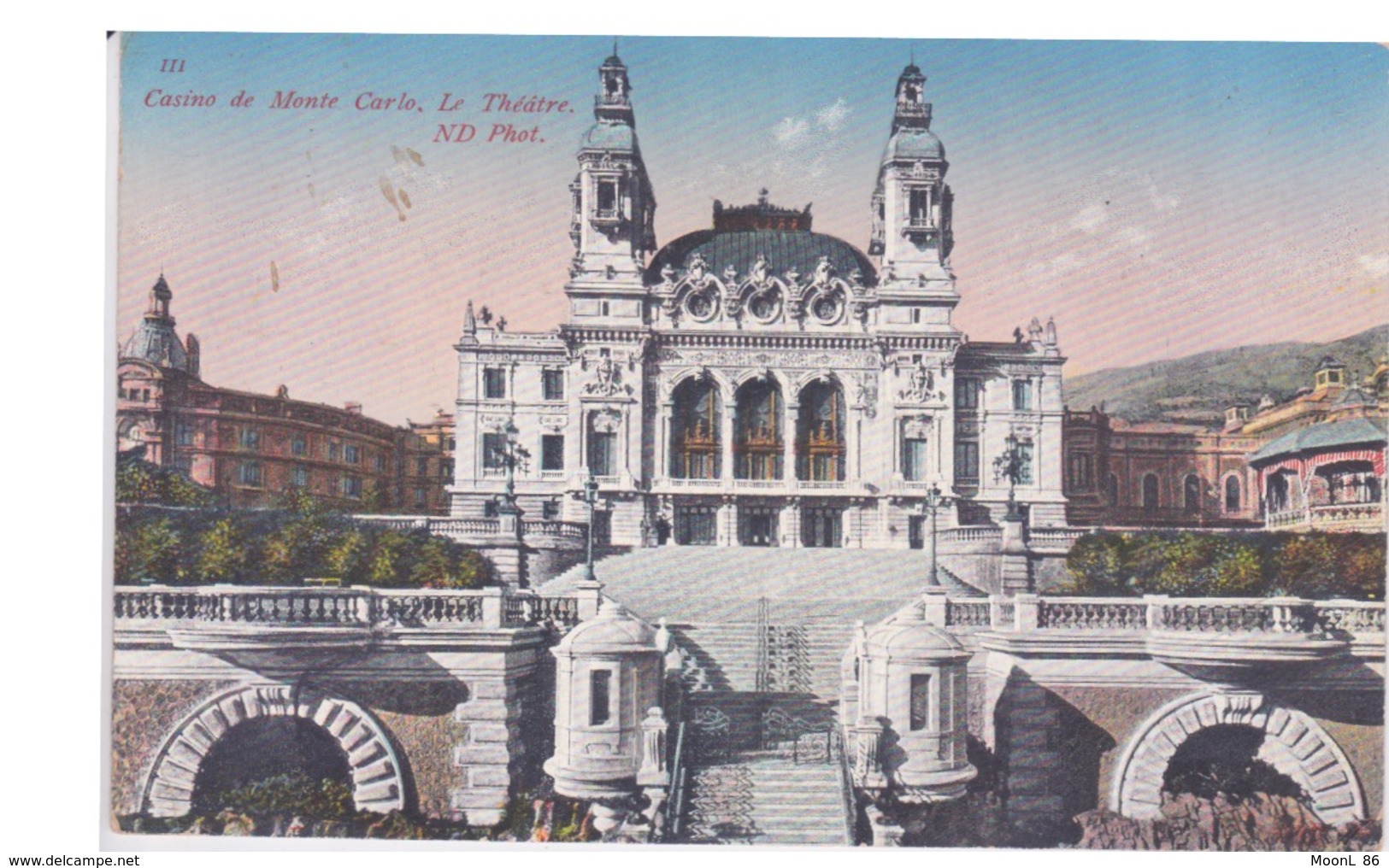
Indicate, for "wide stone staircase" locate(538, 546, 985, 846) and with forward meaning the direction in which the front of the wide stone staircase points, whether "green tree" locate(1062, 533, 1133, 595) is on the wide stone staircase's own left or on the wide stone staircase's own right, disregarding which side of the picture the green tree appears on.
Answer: on the wide stone staircase's own left

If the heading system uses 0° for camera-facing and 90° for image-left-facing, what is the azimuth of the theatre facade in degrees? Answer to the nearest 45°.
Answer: approximately 0°

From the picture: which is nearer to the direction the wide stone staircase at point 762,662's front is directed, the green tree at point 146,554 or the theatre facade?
the green tree

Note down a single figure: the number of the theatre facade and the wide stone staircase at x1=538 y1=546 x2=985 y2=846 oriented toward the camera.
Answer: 2

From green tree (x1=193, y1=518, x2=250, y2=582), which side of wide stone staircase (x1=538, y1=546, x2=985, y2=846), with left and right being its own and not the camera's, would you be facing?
right

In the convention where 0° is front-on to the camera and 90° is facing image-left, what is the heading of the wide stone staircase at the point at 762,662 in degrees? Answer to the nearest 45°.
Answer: approximately 0°

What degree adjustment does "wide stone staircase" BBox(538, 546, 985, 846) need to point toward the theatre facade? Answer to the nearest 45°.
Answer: approximately 180°

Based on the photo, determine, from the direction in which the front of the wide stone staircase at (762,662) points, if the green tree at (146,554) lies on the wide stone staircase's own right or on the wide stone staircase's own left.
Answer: on the wide stone staircase's own right
